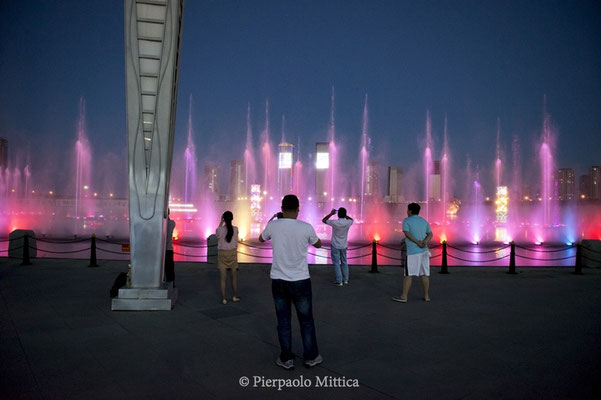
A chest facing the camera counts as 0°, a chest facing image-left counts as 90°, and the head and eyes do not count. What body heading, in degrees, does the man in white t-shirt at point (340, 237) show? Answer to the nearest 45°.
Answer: approximately 180°

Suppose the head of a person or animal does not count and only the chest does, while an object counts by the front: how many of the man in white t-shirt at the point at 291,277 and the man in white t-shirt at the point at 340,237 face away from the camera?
2

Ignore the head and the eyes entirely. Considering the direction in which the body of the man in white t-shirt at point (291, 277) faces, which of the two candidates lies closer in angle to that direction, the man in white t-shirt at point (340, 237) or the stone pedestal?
the man in white t-shirt

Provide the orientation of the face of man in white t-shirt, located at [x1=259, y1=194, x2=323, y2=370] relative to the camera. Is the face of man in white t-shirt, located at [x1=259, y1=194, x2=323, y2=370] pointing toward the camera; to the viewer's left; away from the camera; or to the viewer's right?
away from the camera

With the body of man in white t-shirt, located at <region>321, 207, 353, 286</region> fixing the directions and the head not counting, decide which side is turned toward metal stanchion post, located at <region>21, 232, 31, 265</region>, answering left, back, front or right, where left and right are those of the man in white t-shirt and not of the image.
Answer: left

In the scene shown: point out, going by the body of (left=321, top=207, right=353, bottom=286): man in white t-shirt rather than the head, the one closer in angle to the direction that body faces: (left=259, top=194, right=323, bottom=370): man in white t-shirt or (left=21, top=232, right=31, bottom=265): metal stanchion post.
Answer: the metal stanchion post

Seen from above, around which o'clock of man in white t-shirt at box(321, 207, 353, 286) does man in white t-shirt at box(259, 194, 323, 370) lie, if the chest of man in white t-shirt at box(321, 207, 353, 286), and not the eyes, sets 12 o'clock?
man in white t-shirt at box(259, 194, 323, 370) is roughly at 6 o'clock from man in white t-shirt at box(321, 207, 353, 286).

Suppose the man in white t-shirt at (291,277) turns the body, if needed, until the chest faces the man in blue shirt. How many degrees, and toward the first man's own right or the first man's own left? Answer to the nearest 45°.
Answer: approximately 45° to the first man's own right

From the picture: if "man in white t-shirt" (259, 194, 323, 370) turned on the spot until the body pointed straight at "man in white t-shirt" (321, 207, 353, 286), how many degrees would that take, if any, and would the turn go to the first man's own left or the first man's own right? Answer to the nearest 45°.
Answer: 0° — they already face them

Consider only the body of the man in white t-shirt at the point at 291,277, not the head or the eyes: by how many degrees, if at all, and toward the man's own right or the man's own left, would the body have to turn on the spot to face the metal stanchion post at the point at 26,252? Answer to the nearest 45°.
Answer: approximately 45° to the man's own left

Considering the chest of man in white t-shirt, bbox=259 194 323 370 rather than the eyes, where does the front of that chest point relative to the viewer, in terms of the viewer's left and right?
facing away from the viewer
